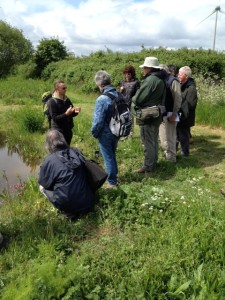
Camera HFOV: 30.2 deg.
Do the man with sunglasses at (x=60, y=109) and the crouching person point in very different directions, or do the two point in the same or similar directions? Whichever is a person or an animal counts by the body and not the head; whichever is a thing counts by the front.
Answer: very different directions

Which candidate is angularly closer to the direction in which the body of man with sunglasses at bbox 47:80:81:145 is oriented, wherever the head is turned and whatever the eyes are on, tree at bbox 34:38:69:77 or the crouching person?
the crouching person

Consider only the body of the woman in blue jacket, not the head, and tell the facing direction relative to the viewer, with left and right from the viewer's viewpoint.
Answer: facing to the left of the viewer

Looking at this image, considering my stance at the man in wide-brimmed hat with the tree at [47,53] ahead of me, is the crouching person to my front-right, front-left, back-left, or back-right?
back-left

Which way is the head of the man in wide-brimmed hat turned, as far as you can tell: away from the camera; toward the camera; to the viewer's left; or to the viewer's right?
to the viewer's left

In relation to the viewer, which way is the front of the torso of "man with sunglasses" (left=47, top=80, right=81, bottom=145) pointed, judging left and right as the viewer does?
facing the viewer and to the right of the viewer

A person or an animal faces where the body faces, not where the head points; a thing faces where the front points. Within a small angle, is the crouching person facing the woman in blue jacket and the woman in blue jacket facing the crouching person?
no

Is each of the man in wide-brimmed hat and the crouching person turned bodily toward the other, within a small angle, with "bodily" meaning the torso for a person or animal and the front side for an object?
no

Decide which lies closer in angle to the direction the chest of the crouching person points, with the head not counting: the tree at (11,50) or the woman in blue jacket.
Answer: the tree

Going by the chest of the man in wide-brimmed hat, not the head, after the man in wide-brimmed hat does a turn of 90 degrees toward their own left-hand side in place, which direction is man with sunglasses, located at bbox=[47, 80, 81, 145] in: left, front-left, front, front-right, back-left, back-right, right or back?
right

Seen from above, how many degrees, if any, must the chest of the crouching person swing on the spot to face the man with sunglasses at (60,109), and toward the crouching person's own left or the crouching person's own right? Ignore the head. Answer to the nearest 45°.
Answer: approximately 45° to the crouching person's own right

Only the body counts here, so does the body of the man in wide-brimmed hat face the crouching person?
no

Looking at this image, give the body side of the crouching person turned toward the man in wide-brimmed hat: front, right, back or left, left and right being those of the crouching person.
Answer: right

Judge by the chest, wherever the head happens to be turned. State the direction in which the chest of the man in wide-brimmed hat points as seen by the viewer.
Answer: to the viewer's left

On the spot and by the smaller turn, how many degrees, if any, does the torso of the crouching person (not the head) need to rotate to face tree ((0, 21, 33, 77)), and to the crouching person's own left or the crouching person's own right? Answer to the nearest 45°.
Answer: approximately 45° to the crouching person's own right

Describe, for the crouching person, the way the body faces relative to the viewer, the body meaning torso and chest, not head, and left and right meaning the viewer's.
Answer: facing away from the viewer and to the left of the viewer
